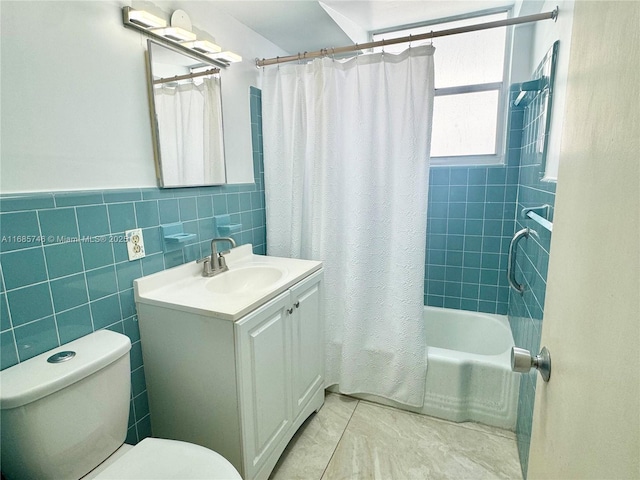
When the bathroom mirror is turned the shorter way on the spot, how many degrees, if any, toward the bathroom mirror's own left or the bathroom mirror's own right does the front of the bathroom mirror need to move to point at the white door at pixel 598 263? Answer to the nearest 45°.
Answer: approximately 45° to the bathroom mirror's own right

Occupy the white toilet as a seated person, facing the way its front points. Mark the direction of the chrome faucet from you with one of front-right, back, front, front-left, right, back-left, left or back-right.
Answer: left

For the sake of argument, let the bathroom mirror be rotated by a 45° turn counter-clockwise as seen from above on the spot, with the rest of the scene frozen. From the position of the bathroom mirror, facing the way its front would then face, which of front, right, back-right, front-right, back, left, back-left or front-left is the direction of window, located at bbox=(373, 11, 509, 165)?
front

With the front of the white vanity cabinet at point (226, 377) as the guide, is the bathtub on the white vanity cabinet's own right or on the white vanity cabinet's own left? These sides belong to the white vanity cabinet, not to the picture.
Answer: on the white vanity cabinet's own left

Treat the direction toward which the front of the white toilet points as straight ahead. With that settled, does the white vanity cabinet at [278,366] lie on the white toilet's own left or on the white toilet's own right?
on the white toilet's own left

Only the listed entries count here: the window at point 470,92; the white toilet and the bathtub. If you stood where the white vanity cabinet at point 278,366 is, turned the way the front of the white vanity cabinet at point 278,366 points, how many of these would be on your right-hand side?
1

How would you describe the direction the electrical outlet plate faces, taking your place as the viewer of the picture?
facing the viewer and to the right of the viewer

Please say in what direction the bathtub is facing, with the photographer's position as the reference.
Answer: facing the viewer

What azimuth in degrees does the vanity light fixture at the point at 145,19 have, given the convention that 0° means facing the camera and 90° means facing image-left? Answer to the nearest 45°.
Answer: approximately 315°
